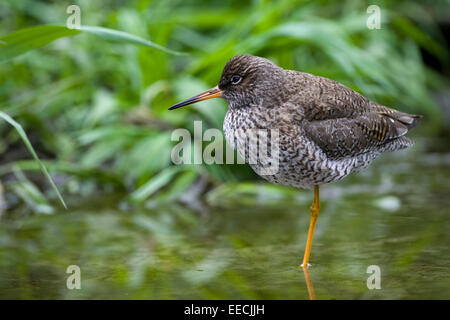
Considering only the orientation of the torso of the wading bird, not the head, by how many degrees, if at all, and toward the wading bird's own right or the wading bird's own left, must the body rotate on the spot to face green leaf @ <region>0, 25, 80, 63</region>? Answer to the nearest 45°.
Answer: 0° — it already faces it

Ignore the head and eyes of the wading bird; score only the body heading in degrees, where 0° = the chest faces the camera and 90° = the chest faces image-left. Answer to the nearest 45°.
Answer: approximately 90°

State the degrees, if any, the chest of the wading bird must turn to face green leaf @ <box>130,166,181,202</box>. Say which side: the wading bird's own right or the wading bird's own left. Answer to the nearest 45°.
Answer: approximately 45° to the wading bird's own right
